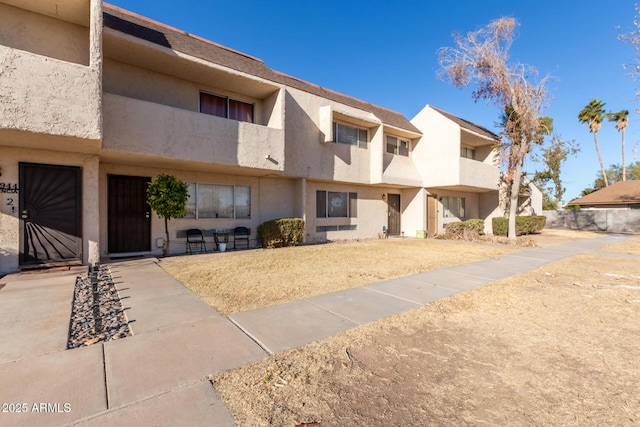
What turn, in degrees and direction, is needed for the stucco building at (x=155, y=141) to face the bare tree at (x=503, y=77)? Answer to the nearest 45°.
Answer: approximately 45° to its left

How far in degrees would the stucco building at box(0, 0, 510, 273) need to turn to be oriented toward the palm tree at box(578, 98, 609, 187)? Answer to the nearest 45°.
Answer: approximately 45° to its left

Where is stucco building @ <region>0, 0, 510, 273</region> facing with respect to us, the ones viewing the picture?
facing the viewer and to the right of the viewer

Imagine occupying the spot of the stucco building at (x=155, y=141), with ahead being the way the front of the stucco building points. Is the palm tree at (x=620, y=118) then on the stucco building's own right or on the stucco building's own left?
on the stucco building's own left

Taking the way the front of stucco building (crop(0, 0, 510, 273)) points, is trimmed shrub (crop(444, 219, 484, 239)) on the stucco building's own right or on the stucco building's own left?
on the stucco building's own left

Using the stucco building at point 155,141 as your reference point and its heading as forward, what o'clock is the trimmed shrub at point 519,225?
The trimmed shrub is roughly at 10 o'clock from the stucco building.
